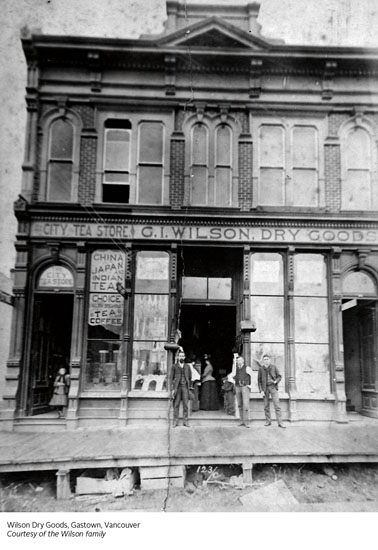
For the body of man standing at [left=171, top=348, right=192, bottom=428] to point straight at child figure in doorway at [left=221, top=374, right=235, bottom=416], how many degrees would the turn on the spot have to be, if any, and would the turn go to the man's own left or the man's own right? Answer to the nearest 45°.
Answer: approximately 135° to the man's own left

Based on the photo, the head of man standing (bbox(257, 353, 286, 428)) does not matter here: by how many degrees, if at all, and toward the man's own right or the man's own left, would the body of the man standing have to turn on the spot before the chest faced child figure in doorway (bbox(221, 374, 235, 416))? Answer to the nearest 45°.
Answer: approximately 135° to the man's own right

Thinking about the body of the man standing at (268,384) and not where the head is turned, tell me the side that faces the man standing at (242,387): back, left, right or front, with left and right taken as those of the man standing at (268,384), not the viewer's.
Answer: right

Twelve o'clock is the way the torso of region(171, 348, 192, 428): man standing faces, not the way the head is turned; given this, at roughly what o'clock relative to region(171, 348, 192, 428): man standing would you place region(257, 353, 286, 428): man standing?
region(257, 353, 286, 428): man standing is roughly at 9 o'clock from region(171, 348, 192, 428): man standing.

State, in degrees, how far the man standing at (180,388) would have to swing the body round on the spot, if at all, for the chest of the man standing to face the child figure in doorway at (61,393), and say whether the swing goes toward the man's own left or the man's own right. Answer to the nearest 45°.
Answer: approximately 90° to the man's own right

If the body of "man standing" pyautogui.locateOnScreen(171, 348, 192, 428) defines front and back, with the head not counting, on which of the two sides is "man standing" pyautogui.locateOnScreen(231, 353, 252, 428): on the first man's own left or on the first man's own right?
on the first man's own left

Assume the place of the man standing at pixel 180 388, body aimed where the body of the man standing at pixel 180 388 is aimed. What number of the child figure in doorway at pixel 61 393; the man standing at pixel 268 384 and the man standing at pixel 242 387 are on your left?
2

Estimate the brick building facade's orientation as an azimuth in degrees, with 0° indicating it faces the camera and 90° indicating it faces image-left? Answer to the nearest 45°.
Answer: approximately 0°
